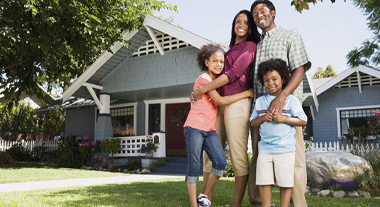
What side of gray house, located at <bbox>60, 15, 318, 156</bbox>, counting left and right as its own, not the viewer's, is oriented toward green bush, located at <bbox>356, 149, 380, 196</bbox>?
left

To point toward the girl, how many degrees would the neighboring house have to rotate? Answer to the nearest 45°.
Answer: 0° — it already faces them

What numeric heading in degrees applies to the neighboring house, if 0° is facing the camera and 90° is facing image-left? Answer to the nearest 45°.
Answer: approximately 0°

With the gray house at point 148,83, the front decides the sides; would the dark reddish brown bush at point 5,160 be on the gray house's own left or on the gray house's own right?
on the gray house's own right

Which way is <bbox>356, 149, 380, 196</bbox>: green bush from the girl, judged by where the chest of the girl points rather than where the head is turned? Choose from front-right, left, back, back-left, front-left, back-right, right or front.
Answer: left

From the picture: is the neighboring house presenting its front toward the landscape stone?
yes

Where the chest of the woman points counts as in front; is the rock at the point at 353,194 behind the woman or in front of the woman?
behind

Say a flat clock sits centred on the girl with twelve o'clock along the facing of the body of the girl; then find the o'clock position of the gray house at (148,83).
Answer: The gray house is roughly at 7 o'clock from the girl.

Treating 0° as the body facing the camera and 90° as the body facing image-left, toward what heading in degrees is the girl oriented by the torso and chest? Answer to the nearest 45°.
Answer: approximately 315°

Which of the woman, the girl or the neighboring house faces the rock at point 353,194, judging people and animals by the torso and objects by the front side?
the neighboring house

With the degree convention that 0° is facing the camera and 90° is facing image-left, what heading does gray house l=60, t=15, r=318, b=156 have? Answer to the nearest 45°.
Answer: approximately 45°

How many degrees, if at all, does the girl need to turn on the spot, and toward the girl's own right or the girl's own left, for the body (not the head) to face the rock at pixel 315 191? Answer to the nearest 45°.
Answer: approximately 90° to the girl's own left

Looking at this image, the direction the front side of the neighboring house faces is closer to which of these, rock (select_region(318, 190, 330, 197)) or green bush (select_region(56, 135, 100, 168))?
the rock

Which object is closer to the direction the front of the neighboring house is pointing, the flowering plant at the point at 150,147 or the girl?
the girl
